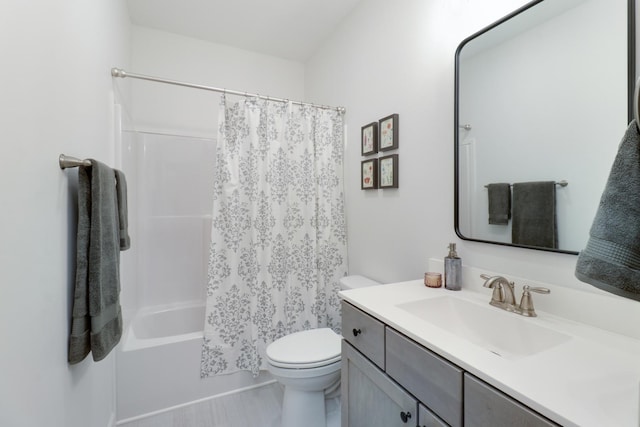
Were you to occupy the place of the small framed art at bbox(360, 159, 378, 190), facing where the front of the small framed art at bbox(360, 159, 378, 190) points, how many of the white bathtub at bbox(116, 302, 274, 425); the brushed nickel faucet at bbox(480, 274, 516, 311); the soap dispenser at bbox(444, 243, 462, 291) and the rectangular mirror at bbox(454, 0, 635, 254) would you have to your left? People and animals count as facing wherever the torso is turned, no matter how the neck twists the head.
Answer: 3

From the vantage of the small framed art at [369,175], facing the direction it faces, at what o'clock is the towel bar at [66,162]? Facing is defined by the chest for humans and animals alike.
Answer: The towel bar is roughly at 12 o'clock from the small framed art.

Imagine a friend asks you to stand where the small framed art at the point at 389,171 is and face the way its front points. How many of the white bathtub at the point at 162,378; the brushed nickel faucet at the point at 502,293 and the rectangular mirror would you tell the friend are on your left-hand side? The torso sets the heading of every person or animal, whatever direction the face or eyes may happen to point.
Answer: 2

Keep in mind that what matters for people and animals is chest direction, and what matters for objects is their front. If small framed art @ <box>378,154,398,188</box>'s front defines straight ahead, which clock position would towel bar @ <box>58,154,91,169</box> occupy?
The towel bar is roughly at 12 o'clock from the small framed art.

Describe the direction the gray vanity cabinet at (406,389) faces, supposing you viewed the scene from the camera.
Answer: facing the viewer and to the left of the viewer

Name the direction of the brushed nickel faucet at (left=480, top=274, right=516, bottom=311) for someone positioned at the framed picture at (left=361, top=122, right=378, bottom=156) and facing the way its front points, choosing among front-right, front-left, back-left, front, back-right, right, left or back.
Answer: left

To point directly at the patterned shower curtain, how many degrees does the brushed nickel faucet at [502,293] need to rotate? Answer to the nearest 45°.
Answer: approximately 45° to its right

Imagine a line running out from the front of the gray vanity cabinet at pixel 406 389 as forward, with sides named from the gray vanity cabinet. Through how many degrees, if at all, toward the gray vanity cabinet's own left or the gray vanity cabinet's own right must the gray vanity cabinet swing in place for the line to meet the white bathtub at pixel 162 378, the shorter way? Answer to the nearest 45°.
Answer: approximately 45° to the gray vanity cabinet's own right
